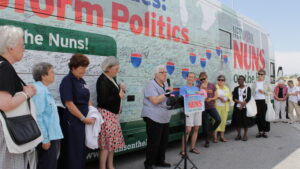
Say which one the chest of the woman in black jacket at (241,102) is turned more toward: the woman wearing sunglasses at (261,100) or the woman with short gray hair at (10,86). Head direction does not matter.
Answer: the woman with short gray hair

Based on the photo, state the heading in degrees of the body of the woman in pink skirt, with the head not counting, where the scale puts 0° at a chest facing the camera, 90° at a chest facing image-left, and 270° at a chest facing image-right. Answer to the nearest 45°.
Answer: approximately 270°

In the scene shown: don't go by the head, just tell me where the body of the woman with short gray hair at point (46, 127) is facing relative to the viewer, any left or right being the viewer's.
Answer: facing to the right of the viewer

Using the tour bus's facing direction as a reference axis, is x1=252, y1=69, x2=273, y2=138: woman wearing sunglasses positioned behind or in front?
in front

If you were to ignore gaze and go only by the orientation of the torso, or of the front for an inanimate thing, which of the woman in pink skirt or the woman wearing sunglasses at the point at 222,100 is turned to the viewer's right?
the woman in pink skirt

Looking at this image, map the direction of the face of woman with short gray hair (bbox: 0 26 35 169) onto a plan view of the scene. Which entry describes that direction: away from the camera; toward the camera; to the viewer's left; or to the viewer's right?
to the viewer's right

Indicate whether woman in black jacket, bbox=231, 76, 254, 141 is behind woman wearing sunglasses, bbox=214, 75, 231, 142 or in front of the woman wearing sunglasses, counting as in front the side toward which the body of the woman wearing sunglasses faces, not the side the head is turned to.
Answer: behind

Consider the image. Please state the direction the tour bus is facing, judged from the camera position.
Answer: facing away from the viewer and to the right of the viewer

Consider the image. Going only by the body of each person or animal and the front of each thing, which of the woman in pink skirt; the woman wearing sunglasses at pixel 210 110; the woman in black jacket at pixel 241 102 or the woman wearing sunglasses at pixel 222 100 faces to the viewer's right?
the woman in pink skirt

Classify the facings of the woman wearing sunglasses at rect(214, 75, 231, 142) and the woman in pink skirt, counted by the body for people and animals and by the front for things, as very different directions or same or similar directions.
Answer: very different directions
